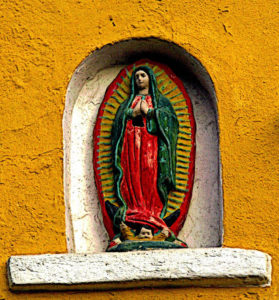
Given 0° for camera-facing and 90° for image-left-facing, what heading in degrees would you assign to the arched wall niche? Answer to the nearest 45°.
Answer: approximately 0°

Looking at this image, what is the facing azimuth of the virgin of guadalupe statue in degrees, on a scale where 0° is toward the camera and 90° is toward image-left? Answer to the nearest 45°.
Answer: approximately 0°
